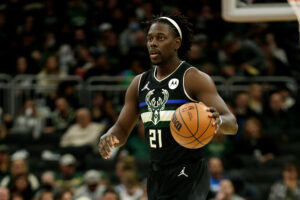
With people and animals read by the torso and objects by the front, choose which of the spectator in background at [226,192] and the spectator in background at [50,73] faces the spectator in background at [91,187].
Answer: the spectator in background at [50,73]

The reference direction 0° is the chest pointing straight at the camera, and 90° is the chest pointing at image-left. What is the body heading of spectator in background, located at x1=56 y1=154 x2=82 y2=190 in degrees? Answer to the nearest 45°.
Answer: approximately 0°

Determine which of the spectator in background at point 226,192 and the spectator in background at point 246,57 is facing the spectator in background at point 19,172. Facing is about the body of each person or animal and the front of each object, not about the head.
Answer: the spectator in background at point 246,57

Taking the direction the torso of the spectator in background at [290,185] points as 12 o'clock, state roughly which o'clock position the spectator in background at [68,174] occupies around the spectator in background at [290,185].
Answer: the spectator in background at [68,174] is roughly at 3 o'clock from the spectator in background at [290,185].

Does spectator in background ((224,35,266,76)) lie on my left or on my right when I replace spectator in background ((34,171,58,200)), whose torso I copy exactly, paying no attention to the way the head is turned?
on my left

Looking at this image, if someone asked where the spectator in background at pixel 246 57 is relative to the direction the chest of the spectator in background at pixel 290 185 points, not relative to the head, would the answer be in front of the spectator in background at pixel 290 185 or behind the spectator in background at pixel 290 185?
behind

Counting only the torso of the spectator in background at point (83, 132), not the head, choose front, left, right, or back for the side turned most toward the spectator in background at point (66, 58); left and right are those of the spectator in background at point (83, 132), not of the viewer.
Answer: back

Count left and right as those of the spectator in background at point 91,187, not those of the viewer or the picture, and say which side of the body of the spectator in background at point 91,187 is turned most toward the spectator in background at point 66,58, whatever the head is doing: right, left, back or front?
back

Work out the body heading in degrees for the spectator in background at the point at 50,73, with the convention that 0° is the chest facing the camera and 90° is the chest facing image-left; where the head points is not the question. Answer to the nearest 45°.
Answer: approximately 0°

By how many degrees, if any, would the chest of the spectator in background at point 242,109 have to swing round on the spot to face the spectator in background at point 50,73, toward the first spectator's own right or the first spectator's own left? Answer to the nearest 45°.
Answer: approximately 90° to the first spectator's own right

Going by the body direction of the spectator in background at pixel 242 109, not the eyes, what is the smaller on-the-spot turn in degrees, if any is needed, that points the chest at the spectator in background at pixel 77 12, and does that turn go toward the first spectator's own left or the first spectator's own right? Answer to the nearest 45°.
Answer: approximately 135° to the first spectator's own right
